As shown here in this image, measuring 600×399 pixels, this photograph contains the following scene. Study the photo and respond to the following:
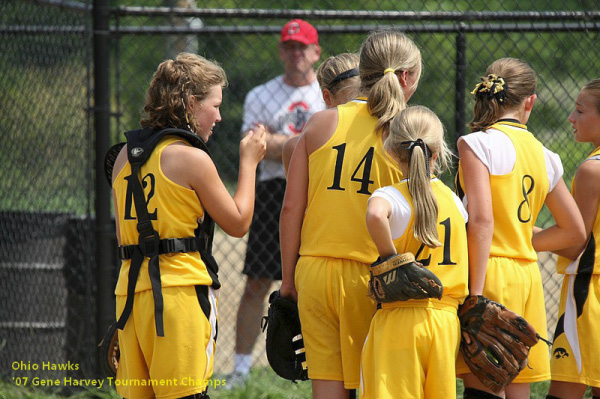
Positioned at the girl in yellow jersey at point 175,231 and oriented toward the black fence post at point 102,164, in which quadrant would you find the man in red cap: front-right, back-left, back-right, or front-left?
front-right

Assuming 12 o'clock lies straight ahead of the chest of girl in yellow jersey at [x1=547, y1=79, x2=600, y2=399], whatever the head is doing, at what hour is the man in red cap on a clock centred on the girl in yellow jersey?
The man in red cap is roughly at 1 o'clock from the girl in yellow jersey.

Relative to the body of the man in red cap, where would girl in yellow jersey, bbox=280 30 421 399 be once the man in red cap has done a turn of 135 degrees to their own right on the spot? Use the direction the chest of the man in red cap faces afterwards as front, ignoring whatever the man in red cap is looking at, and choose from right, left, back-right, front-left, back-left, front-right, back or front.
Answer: back-left

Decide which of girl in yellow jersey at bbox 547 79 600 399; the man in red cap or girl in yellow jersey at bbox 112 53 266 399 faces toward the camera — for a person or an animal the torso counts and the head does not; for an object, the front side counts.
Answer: the man in red cap

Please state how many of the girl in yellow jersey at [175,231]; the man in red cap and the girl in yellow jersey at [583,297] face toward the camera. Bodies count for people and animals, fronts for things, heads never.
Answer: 1

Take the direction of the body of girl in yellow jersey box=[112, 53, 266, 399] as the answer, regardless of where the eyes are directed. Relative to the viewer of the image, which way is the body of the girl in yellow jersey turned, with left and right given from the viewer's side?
facing away from the viewer and to the right of the viewer

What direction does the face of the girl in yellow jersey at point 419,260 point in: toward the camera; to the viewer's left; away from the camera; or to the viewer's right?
away from the camera

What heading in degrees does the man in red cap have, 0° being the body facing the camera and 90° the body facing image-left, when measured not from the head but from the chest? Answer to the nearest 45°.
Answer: approximately 0°

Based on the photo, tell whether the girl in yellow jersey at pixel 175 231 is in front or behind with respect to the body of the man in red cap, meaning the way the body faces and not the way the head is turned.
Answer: in front

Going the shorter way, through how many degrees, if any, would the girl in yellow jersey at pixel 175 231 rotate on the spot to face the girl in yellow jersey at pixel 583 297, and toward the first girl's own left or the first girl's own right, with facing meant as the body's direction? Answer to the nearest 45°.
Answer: approximately 45° to the first girl's own right

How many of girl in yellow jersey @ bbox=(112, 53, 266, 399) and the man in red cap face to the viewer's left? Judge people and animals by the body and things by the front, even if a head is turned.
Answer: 0

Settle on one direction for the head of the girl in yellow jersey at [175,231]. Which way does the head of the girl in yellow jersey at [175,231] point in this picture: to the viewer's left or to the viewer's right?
to the viewer's right

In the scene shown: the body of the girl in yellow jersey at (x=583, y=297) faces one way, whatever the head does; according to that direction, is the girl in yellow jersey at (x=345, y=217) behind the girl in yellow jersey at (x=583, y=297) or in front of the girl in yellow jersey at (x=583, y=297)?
in front

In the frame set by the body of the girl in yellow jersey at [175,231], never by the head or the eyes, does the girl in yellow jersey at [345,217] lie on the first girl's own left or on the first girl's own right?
on the first girl's own right

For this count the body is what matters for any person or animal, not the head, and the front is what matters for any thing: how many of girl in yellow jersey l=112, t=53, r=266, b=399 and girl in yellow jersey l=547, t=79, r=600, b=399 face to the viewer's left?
1

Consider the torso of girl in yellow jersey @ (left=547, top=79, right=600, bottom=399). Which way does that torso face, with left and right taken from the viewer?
facing to the left of the viewer

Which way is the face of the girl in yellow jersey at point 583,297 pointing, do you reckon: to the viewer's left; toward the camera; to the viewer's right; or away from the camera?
to the viewer's left

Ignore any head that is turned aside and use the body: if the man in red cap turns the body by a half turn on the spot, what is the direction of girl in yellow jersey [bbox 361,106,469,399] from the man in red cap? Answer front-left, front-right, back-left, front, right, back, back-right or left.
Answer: back

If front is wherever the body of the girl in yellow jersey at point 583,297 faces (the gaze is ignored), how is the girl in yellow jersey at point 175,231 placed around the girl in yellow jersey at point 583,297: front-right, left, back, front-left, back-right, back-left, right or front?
front-left

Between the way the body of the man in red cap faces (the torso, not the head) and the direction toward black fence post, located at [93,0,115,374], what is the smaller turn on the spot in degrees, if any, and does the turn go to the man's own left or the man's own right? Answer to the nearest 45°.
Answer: approximately 45° to the man's own right

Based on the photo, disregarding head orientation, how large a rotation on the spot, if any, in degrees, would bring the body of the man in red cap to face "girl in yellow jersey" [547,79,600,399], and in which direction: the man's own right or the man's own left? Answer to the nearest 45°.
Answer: approximately 45° to the man's own left
